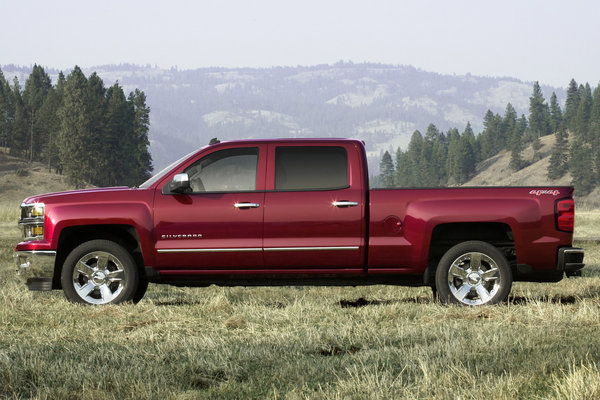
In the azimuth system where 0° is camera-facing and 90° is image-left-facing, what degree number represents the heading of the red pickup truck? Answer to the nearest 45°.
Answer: approximately 90°
